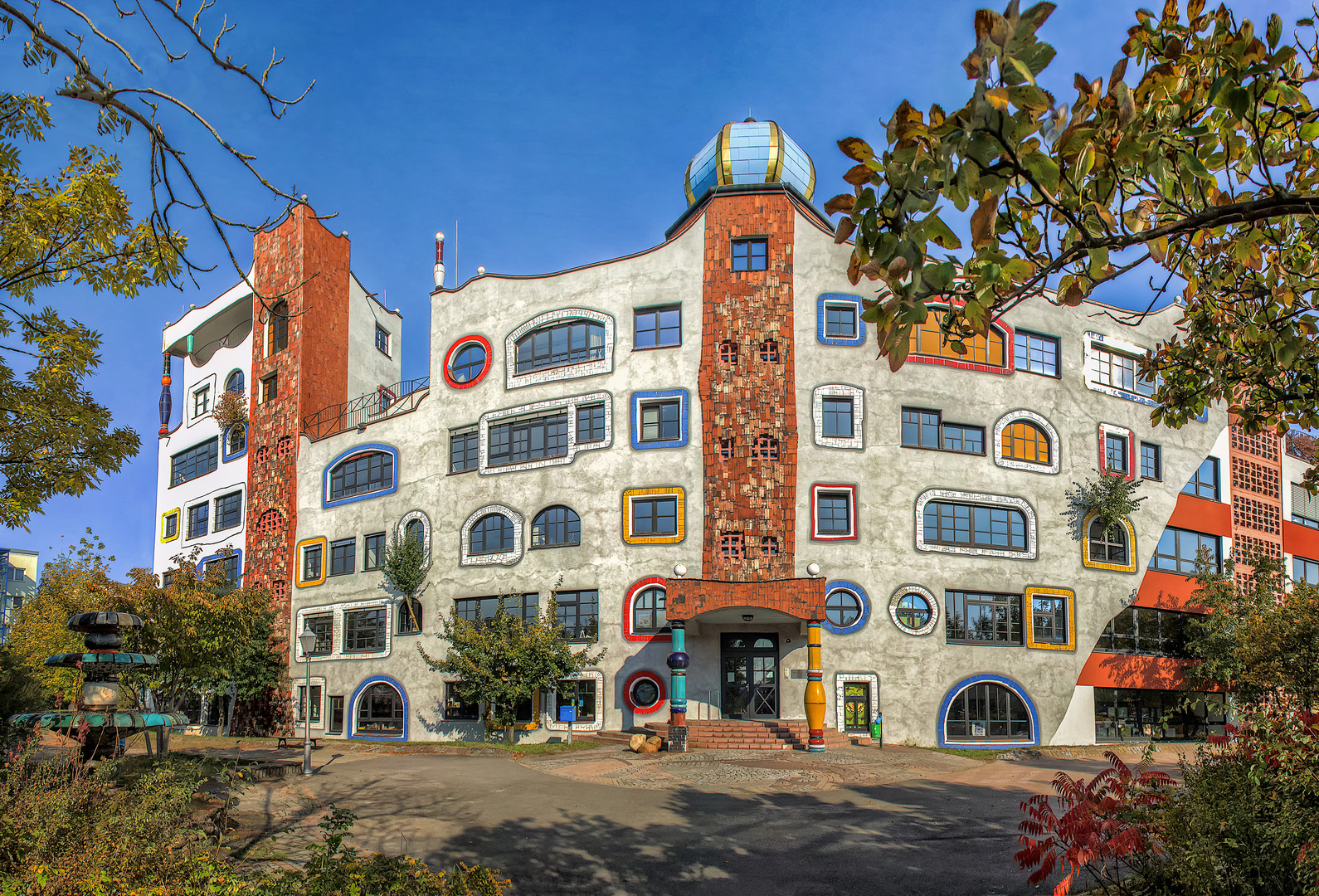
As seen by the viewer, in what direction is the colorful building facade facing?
toward the camera
